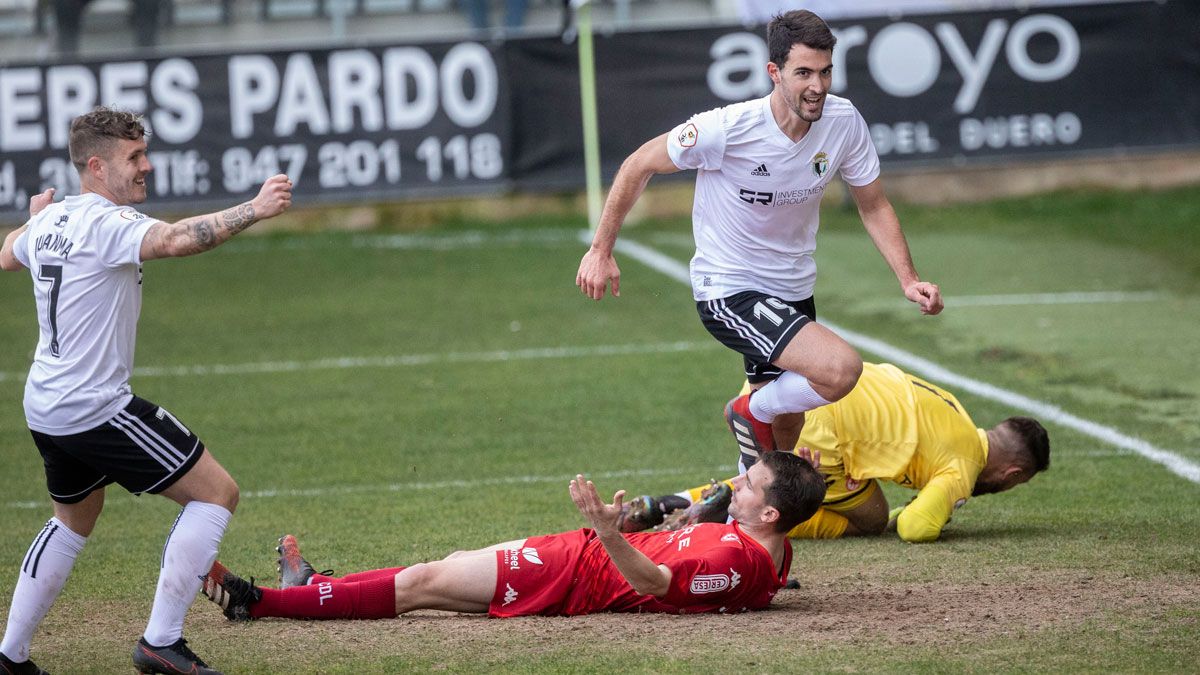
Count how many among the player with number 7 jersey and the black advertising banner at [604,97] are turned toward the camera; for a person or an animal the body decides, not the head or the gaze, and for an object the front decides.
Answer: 1

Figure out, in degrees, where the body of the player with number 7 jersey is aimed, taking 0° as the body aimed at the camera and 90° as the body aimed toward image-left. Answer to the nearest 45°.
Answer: approximately 225°

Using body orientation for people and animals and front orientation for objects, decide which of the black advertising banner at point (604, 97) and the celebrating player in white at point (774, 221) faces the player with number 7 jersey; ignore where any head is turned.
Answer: the black advertising banner

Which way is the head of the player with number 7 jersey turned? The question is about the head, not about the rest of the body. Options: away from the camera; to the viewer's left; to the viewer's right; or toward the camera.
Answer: to the viewer's right

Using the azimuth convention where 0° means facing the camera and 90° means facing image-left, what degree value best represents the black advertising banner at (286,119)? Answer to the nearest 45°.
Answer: approximately 0°

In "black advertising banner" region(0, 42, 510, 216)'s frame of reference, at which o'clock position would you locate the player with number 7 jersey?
The player with number 7 jersey is roughly at 12 o'clock from the black advertising banner.

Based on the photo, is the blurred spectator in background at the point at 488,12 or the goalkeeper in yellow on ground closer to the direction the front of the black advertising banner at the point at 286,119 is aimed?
the goalkeeper in yellow on ground

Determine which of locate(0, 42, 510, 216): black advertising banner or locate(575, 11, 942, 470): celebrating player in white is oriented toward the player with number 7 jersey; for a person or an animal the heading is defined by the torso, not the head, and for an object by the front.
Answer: the black advertising banner

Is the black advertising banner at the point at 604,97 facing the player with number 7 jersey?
yes

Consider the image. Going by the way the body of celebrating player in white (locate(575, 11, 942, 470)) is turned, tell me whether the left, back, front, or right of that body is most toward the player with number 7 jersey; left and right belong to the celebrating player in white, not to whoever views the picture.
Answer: right

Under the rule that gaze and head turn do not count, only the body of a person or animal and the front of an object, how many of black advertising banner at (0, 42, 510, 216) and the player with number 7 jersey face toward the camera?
1
